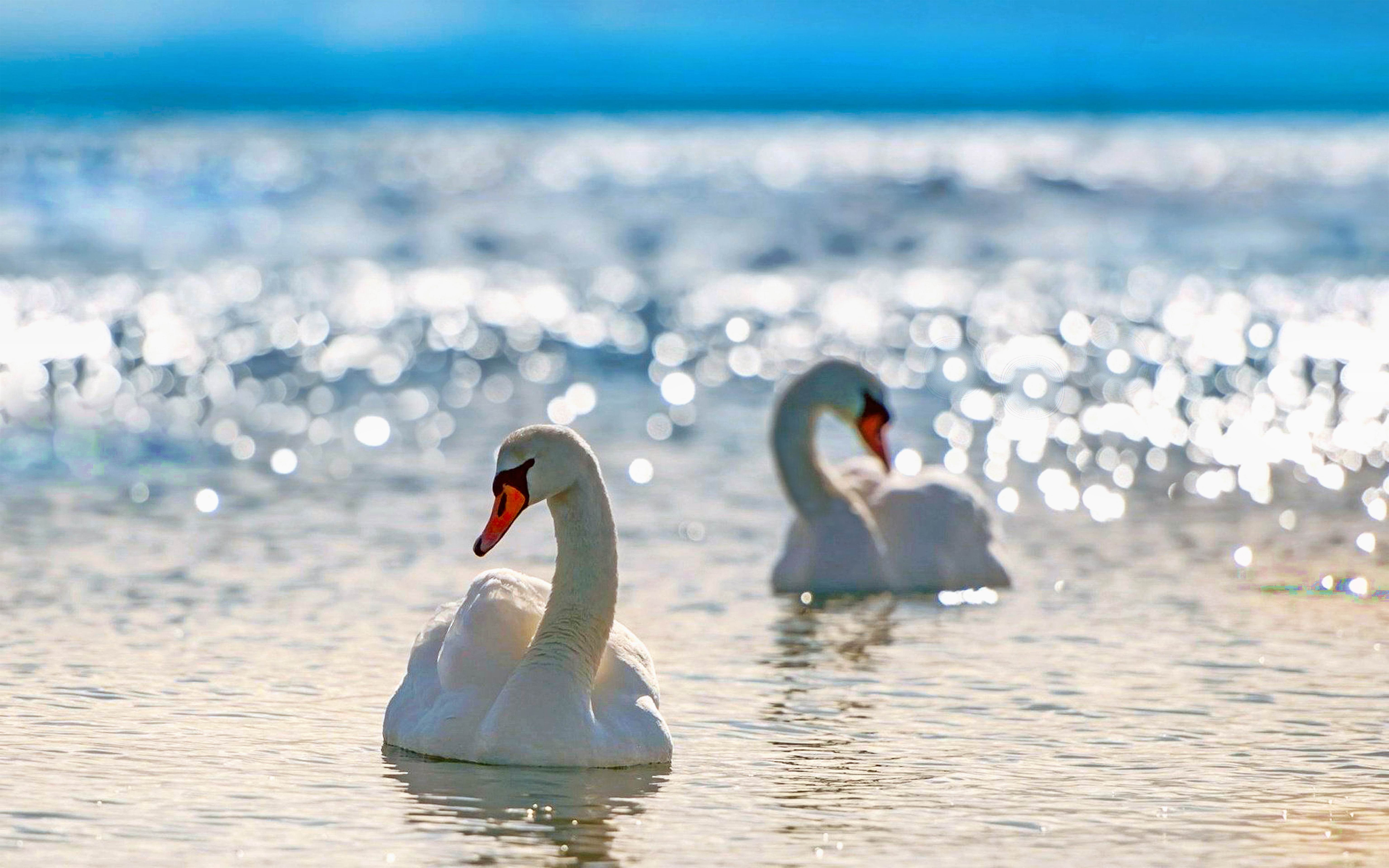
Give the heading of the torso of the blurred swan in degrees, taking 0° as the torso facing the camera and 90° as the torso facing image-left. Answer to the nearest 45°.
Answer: approximately 45°

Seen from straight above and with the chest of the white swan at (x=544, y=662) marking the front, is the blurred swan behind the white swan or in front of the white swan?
behind

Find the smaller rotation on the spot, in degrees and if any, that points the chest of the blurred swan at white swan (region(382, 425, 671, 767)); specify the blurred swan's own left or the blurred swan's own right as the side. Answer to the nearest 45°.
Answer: approximately 45° to the blurred swan's own left

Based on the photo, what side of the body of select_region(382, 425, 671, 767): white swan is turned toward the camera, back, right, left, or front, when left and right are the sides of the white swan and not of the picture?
front

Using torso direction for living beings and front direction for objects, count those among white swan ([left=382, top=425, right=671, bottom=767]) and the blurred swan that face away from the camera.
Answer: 0
